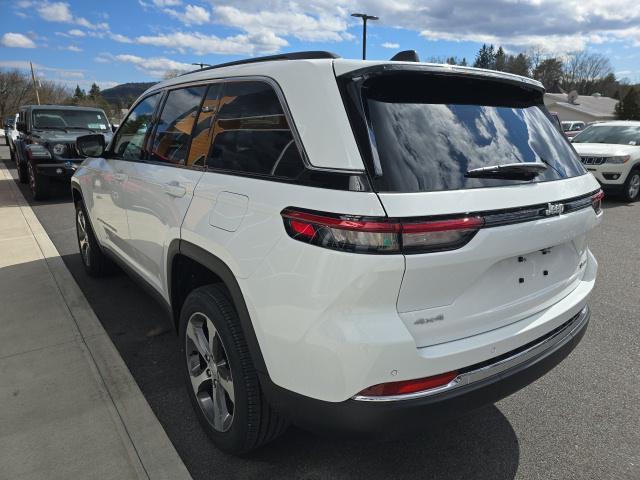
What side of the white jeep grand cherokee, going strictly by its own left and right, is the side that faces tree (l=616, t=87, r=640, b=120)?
right

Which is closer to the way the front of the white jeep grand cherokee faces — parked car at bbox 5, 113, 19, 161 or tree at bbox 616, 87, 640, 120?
the parked car

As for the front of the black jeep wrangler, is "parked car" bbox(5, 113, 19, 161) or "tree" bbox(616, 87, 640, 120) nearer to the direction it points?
the tree

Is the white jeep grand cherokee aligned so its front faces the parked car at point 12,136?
yes

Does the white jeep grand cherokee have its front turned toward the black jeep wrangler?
yes

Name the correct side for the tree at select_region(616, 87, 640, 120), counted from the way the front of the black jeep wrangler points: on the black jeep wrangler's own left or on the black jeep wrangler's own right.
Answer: on the black jeep wrangler's own left

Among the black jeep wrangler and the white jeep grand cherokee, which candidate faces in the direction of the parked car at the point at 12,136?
the white jeep grand cherokee

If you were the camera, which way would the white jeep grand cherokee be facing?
facing away from the viewer and to the left of the viewer

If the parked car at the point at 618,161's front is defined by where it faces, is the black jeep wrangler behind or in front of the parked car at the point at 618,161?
in front
